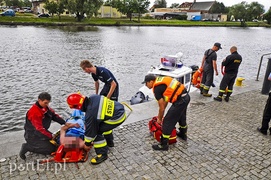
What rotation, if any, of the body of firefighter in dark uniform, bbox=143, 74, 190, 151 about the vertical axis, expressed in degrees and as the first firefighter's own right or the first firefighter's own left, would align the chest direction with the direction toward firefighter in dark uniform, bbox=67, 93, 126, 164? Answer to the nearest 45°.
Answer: approximately 45° to the first firefighter's own left

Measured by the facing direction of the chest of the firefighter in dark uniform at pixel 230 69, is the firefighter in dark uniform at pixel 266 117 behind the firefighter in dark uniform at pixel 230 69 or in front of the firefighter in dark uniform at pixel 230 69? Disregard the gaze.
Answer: behind

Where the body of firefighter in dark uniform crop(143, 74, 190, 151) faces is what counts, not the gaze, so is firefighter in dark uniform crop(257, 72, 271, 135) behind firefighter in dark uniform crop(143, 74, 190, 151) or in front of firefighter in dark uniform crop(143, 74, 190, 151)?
behind

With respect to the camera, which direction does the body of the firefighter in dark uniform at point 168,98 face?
to the viewer's left

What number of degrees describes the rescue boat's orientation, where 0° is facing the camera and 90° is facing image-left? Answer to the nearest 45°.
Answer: approximately 45°

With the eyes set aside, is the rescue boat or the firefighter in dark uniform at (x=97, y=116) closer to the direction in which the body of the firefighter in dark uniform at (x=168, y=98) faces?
the firefighter in dark uniform

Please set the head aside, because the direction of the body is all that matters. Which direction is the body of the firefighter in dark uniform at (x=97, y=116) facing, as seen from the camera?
to the viewer's left

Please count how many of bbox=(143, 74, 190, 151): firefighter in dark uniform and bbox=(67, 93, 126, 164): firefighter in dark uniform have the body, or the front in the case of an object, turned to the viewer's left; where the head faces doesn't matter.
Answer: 2

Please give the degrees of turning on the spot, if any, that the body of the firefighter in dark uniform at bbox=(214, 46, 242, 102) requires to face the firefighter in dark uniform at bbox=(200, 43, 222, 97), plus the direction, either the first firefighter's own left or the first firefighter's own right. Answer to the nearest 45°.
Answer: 0° — they already face them

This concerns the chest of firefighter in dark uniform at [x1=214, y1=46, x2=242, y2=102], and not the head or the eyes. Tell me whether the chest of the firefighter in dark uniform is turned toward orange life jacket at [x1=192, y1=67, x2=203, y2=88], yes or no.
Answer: yes
